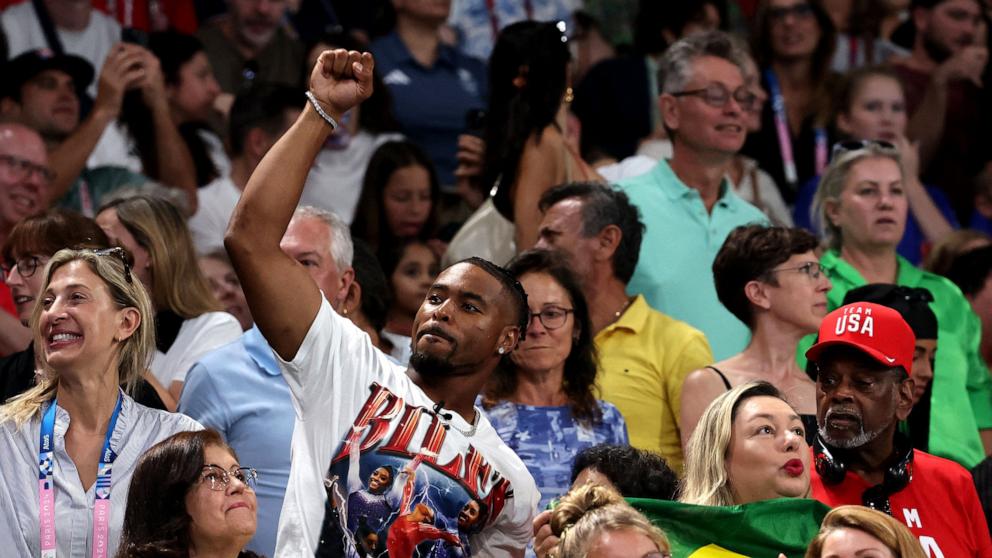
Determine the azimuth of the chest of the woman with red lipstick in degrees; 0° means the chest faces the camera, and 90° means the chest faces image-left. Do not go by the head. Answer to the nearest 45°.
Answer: approximately 315°

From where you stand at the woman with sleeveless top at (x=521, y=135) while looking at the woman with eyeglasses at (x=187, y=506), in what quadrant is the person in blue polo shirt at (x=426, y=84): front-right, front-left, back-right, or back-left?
back-right

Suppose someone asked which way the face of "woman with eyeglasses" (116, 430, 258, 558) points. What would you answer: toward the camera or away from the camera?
toward the camera

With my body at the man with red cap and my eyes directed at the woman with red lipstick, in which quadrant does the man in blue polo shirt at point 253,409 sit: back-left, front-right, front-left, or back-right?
front-right

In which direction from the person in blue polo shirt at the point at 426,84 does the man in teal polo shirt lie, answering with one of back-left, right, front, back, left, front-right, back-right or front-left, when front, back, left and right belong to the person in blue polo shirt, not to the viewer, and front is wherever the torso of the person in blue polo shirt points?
front-left

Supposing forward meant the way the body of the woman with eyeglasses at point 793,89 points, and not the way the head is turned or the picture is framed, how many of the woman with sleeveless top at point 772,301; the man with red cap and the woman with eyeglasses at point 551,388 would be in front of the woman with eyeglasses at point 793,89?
3

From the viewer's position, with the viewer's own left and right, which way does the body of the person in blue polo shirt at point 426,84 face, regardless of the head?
facing the viewer

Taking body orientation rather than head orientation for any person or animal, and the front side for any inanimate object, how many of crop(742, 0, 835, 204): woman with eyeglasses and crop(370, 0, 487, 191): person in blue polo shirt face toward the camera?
2

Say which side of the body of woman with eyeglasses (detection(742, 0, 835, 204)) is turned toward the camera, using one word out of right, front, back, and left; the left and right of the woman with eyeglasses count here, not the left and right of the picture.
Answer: front

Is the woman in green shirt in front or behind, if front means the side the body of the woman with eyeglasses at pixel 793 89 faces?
in front

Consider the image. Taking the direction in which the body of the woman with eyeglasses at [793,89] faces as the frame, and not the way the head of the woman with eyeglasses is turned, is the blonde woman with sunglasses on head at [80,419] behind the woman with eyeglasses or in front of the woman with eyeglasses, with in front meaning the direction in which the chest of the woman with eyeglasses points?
in front

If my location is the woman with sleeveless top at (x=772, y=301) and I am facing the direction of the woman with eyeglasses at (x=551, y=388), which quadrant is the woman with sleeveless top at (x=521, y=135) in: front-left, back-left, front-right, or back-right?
front-right

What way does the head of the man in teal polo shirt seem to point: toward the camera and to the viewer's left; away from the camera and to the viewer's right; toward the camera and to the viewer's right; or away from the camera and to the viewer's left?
toward the camera and to the viewer's right
